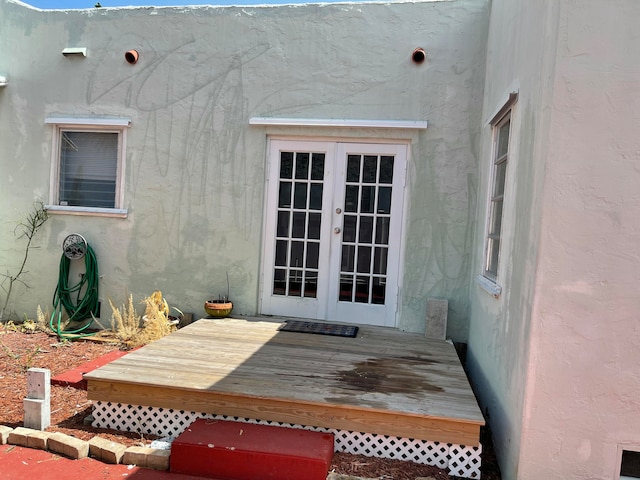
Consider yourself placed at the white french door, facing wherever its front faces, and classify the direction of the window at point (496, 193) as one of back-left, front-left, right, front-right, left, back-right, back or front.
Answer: front-left

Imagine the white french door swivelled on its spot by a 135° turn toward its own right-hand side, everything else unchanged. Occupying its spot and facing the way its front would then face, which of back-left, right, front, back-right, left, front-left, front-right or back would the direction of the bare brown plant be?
front-left

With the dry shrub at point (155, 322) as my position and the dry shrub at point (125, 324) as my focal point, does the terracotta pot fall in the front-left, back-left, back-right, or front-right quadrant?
back-right

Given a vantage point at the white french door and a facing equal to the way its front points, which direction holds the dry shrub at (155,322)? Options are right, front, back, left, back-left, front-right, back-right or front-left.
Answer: right

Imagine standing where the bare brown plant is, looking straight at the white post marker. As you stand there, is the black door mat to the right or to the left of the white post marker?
left

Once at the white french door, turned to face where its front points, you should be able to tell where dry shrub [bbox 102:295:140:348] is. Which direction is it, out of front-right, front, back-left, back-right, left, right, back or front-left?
right

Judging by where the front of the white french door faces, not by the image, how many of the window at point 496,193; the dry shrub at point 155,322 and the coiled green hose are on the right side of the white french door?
2

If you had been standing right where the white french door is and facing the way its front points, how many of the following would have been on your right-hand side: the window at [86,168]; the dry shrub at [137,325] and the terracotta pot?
3

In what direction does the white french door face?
toward the camera

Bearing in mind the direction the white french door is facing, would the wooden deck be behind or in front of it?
in front

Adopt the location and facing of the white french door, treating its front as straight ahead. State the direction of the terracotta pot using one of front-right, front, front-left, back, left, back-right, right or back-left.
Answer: right

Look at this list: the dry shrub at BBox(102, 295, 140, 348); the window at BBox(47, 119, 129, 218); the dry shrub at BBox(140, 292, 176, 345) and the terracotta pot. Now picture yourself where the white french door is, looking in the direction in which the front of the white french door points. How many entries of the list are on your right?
4

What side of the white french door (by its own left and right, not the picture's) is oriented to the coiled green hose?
right

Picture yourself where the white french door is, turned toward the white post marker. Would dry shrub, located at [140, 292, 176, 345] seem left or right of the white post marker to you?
right

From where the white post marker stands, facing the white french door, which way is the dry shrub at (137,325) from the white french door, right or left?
left

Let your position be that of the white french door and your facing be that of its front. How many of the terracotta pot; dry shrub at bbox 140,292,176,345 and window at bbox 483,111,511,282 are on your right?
2

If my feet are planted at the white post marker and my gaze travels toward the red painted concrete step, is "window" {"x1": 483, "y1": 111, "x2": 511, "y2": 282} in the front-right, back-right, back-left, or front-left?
front-left
